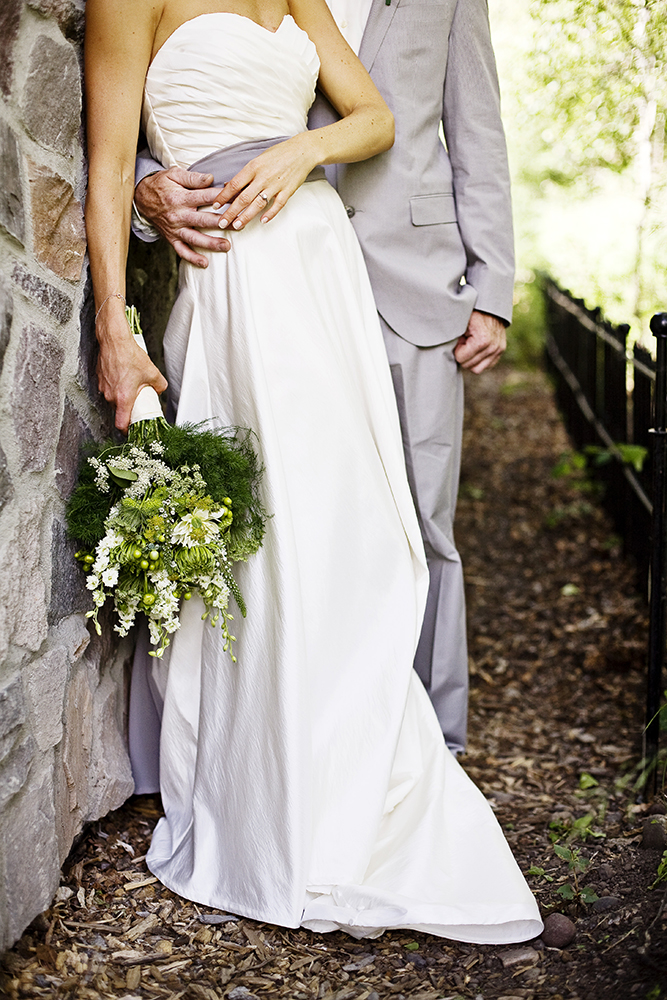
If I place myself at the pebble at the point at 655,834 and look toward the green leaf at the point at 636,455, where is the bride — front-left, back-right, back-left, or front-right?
back-left

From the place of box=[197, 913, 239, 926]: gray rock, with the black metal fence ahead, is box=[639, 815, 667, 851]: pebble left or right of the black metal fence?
right

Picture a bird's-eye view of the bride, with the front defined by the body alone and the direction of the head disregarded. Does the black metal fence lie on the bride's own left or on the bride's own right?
on the bride's own left

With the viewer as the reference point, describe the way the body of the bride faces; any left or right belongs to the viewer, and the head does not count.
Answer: facing the viewer and to the right of the viewer

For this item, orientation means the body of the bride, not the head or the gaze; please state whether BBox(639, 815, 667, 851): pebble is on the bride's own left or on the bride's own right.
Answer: on the bride's own left
